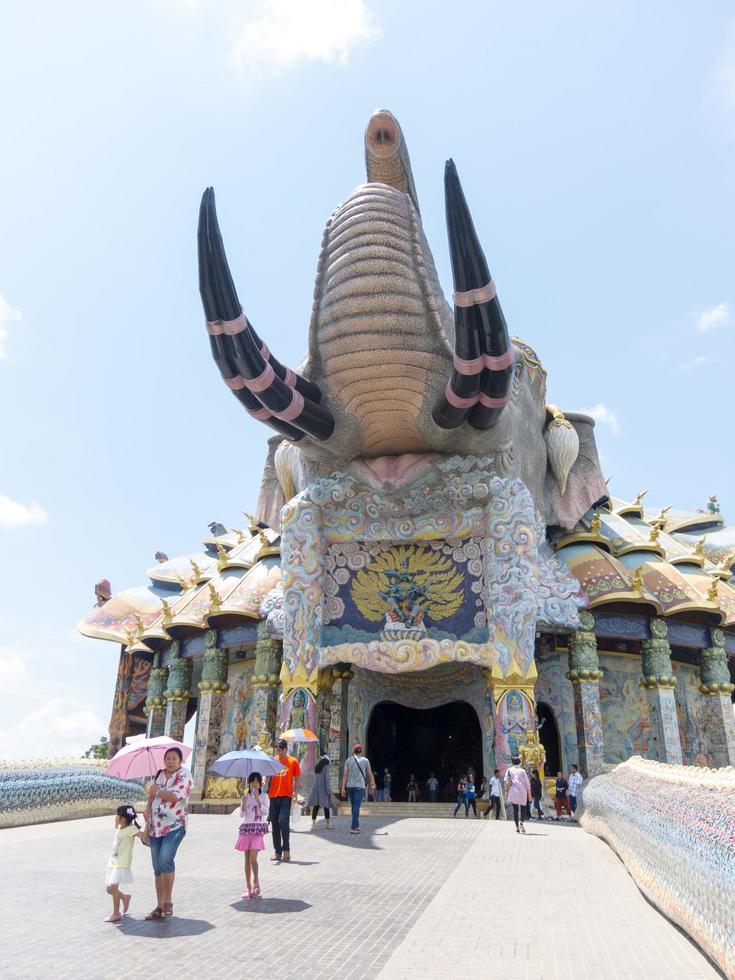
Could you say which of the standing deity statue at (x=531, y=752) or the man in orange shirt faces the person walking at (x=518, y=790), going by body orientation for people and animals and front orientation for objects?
the standing deity statue

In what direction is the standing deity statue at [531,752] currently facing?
toward the camera

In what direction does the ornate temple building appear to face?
toward the camera

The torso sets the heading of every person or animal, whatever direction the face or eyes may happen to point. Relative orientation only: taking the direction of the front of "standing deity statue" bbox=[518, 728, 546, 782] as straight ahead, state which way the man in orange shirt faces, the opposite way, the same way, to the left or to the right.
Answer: the same way

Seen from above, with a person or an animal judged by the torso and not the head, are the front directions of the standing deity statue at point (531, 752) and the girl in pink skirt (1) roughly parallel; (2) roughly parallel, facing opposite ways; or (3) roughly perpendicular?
roughly parallel

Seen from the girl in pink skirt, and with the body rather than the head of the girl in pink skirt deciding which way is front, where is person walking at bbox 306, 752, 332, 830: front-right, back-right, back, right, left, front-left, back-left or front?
back

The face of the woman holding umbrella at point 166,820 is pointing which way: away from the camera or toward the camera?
toward the camera

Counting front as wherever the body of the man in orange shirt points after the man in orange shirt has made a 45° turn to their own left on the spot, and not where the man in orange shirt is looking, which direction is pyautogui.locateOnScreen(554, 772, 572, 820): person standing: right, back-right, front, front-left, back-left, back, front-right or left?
left

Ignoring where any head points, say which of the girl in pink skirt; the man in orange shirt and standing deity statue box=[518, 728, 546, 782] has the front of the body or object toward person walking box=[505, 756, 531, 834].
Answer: the standing deity statue

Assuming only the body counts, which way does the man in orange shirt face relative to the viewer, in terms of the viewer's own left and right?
facing the viewer

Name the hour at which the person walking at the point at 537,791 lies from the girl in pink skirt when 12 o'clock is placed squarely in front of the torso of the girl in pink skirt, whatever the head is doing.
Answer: The person walking is roughly at 7 o'clock from the girl in pink skirt.

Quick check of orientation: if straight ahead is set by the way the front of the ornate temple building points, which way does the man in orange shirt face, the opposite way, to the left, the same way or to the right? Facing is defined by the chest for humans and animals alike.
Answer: the same way

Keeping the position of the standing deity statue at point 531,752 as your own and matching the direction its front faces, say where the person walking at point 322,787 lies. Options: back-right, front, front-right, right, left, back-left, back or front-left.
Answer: front-right
